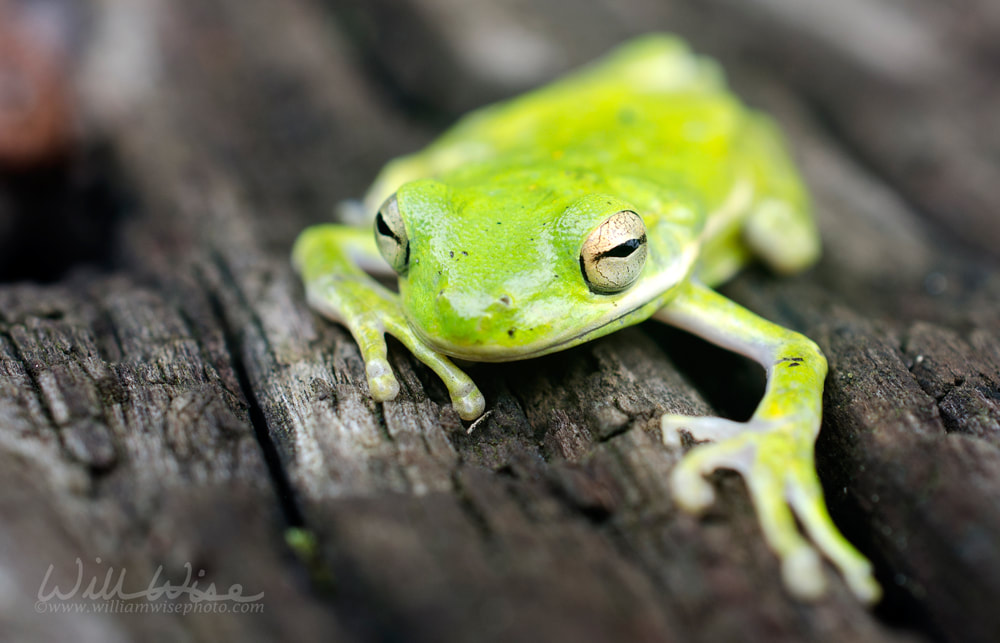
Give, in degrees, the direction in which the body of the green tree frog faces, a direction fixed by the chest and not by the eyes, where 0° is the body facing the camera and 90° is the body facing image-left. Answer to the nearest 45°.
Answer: approximately 45°

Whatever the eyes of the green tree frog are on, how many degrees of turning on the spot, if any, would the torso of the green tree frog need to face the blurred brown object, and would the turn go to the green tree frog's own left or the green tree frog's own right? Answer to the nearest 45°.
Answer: approximately 90° to the green tree frog's own right
